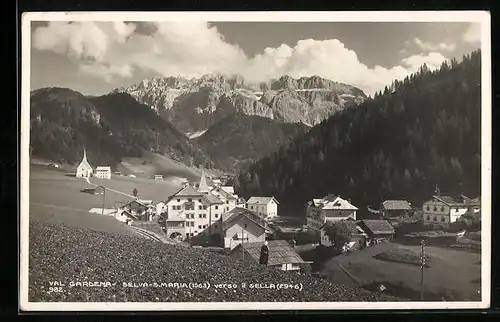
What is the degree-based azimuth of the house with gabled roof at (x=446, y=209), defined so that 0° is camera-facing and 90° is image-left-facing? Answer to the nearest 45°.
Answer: approximately 45°

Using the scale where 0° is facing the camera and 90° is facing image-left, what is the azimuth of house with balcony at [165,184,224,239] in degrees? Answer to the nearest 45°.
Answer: approximately 0°
